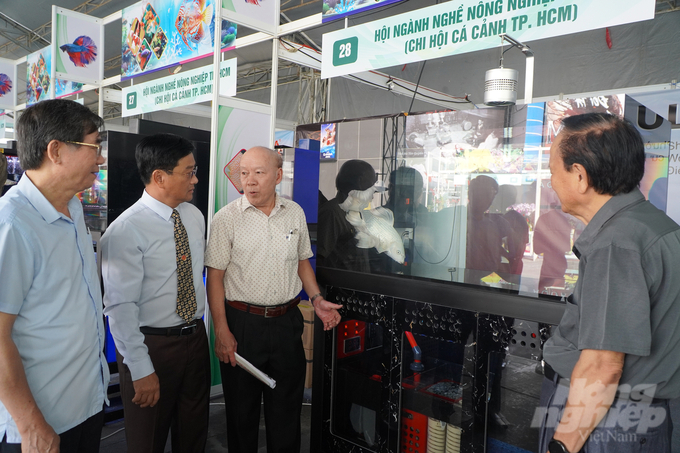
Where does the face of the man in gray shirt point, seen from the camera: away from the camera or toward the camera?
away from the camera

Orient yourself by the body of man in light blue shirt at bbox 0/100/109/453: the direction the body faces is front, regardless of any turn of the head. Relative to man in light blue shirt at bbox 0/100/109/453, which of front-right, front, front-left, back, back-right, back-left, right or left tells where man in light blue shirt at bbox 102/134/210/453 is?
left

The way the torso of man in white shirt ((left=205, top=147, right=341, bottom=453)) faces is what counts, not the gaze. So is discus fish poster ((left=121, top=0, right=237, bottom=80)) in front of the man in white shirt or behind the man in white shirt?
behind

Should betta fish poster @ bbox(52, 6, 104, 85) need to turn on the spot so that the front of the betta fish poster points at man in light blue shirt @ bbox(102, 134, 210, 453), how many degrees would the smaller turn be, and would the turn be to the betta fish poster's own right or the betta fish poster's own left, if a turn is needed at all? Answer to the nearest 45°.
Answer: approximately 45° to the betta fish poster's own right

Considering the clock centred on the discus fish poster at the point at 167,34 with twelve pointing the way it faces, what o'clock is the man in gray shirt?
The man in gray shirt is roughly at 10 o'clock from the discus fish poster.

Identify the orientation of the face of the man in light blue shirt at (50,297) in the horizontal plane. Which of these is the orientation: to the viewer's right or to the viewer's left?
to the viewer's right

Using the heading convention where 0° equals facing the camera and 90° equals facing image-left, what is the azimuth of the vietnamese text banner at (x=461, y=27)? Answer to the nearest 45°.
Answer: approximately 45°

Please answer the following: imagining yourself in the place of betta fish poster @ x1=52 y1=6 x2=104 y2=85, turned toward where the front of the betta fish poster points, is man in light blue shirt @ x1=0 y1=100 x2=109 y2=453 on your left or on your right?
on your right

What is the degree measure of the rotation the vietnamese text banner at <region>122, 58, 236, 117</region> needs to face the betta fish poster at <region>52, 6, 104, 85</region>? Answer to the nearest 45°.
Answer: approximately 90° to its right

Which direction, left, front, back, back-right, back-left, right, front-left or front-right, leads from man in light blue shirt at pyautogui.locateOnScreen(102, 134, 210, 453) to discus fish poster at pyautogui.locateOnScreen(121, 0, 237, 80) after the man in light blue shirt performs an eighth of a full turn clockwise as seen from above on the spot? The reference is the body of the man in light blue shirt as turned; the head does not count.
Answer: back
